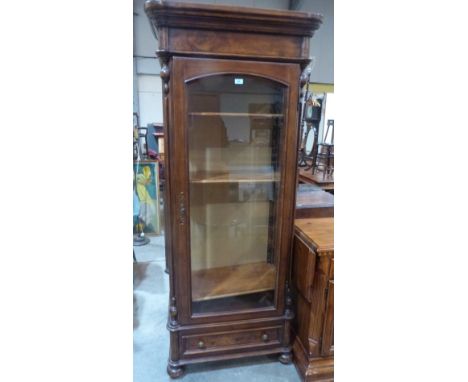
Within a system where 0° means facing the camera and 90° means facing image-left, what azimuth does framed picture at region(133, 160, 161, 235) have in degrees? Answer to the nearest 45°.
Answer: approximately 0°

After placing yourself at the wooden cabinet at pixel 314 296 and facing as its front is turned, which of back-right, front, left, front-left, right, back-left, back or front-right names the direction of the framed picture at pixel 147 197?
back-right

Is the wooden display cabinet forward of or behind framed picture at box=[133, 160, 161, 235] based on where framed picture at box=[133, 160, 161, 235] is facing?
forward

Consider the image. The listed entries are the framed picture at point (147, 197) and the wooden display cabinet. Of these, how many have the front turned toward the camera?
2

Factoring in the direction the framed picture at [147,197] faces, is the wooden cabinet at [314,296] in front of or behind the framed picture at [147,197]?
in front
